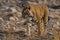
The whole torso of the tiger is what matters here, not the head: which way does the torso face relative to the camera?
to the viewer's left
